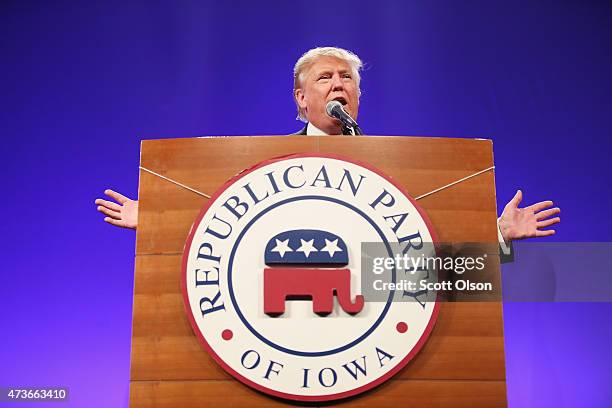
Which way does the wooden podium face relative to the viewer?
toward the camera
